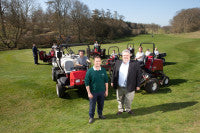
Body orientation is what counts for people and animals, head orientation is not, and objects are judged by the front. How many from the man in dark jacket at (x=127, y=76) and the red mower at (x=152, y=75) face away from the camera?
0

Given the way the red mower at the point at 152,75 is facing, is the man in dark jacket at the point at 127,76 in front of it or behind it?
in front

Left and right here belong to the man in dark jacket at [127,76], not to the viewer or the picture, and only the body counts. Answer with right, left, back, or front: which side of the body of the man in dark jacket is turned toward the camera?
front

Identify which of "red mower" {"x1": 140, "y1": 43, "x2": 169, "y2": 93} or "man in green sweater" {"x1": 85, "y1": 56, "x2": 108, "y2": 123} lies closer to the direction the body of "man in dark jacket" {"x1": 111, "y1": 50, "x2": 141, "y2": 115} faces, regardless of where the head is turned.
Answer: the man in green sweater

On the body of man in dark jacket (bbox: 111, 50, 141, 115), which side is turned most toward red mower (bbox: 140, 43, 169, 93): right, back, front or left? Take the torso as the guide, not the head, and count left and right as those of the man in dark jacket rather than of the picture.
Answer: back

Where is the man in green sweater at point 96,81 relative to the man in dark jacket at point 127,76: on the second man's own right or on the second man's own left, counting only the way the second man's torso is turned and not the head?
on the second man's own right

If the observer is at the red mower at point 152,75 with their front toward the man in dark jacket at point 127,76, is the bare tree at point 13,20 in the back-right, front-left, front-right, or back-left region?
back-right

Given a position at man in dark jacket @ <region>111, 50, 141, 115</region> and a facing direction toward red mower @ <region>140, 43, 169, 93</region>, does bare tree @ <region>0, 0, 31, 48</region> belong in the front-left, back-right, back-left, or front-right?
front-left

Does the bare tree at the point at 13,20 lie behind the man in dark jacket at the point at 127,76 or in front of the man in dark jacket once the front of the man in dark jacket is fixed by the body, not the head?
behind
